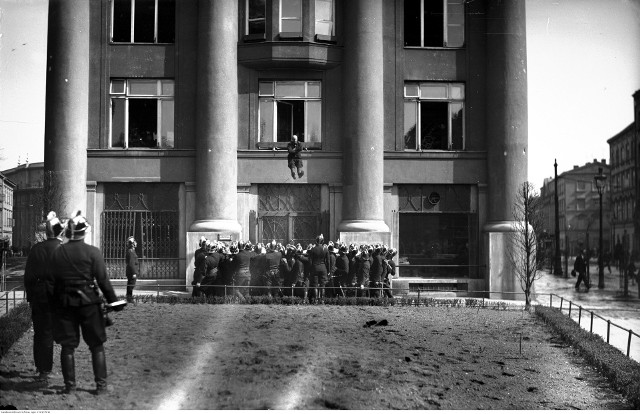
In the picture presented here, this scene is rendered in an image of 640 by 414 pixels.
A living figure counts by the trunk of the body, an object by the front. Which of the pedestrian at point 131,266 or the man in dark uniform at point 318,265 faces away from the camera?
the man in dark uniform

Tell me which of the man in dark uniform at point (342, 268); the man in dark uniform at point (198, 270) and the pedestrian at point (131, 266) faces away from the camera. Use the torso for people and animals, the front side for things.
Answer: the man in dark uniform at point (342, 268)

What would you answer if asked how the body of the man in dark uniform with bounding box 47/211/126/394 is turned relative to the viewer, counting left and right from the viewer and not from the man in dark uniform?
facing away from the viewer

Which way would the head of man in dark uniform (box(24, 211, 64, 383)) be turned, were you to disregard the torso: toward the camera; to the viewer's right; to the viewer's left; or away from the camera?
away from the camera

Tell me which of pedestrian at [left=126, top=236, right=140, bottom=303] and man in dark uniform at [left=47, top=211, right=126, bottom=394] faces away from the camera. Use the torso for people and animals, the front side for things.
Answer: the man in dark uniform

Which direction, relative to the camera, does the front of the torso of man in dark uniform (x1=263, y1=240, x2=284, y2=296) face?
away from the camera

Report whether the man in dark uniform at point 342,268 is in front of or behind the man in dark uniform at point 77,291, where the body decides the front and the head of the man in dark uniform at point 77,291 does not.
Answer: in front
